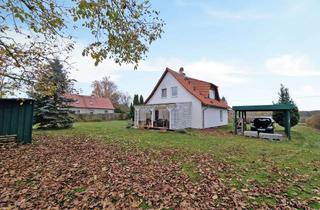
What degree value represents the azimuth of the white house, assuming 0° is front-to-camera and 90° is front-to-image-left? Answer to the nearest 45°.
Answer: approximately 45°

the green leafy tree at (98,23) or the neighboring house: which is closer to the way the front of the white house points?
the green leafy tree

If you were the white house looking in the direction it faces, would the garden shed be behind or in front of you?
in front

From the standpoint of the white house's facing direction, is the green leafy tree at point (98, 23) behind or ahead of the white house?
ahead

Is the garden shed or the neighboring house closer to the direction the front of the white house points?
the garden shed

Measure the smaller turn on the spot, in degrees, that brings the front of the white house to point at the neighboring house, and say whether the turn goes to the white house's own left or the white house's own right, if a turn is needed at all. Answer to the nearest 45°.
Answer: approximately 90° to the white house's own right

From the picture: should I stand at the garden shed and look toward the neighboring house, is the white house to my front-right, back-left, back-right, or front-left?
front-right
